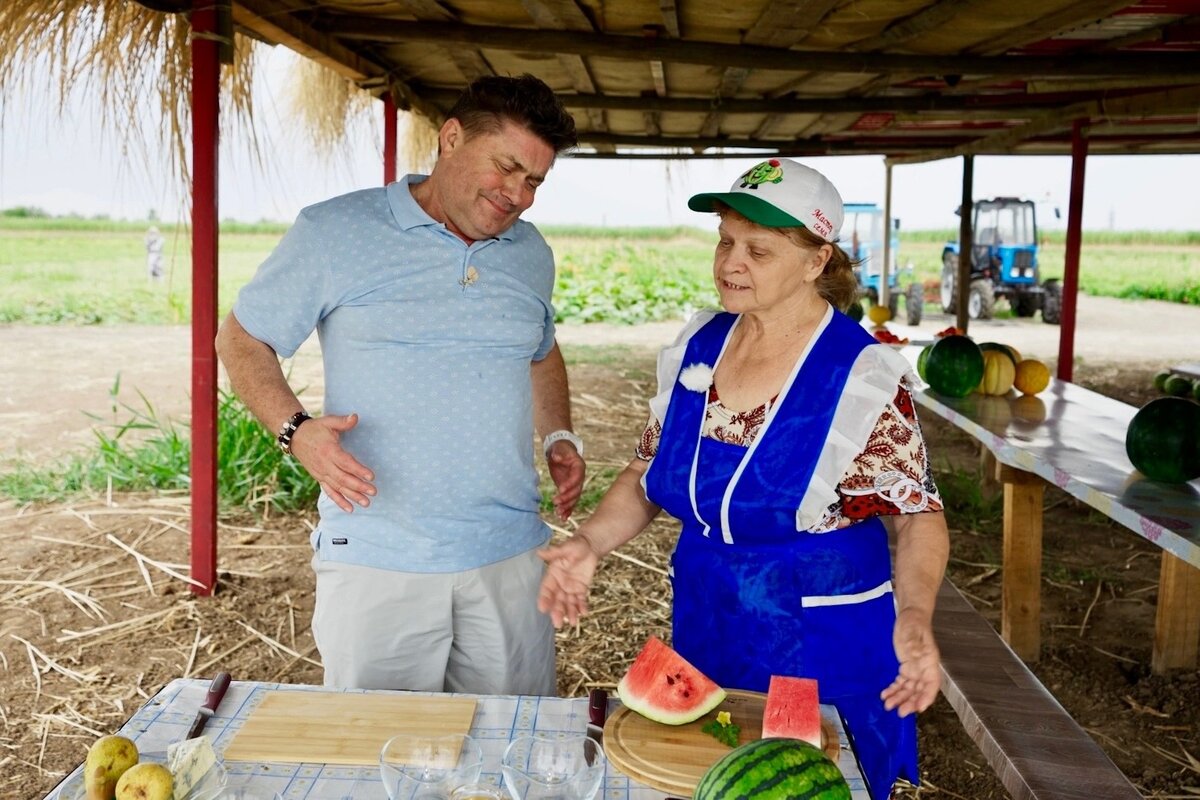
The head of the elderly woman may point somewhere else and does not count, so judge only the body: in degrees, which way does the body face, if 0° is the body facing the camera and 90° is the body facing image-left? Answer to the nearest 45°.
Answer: approximately 45°

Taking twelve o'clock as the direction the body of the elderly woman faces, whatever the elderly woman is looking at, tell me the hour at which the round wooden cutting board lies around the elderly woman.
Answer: The round wooden cutting board is roughly at 11 o'clock from the elderly woman.

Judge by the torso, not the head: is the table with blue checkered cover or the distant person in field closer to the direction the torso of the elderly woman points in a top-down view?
the table with blue checkered cover

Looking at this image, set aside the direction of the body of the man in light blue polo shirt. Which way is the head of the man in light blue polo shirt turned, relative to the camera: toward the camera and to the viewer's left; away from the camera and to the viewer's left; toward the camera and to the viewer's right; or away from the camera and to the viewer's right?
toward the camera and to the viewer's right

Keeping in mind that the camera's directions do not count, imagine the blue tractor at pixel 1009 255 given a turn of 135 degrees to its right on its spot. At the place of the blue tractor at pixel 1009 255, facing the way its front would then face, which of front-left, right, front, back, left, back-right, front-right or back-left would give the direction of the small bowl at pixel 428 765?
left

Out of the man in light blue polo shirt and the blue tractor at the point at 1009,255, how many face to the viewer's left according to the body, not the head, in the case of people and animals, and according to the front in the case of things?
0

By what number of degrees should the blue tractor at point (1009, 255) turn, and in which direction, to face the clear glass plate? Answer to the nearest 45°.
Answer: approximately 45° to its right

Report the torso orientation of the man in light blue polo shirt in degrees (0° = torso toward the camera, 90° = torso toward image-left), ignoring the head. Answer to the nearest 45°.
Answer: approximately 315°

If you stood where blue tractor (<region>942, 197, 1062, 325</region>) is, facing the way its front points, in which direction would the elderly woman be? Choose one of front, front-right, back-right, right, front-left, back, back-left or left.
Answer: front-right

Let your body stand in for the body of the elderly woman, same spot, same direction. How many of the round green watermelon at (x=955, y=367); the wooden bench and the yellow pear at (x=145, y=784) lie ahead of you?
1
